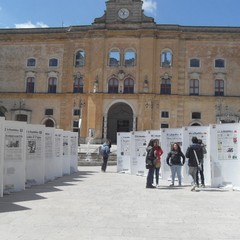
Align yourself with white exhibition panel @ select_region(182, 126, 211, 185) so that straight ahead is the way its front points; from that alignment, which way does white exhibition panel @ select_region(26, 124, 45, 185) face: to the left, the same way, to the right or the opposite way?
to the left

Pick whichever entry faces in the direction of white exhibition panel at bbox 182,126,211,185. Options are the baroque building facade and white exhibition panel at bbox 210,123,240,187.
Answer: the baroque building facade

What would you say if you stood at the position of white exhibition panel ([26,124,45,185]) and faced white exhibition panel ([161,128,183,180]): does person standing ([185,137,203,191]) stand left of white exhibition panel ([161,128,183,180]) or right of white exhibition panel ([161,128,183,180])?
right

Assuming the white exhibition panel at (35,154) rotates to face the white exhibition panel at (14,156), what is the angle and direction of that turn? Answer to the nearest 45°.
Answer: approximately 45° to its right

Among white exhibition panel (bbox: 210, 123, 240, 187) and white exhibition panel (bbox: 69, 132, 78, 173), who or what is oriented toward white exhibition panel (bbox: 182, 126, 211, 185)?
white exhibition panel (bbox: 69, 132, 78, 173)

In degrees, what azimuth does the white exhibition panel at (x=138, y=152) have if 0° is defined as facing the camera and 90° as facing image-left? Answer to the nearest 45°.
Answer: approximately 45°

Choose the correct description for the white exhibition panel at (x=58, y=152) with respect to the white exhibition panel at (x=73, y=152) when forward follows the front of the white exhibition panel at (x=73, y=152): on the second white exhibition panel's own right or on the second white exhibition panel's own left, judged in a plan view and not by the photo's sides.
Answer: on the second white exhibition panel's own right

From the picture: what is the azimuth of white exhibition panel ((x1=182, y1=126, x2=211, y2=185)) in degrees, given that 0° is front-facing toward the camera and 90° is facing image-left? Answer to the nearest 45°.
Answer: approximately 0°
